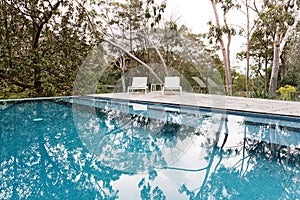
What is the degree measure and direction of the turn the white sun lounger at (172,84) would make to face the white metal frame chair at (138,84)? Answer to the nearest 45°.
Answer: approximately 90° to its right

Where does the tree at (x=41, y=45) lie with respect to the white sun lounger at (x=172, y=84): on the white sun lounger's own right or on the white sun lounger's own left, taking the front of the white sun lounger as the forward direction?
on the white sun lounger's own right

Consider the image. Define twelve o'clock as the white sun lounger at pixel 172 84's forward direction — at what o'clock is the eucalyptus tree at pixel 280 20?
The eucalyptus tree is roughly at 10 o'clock from the white sun lounger.

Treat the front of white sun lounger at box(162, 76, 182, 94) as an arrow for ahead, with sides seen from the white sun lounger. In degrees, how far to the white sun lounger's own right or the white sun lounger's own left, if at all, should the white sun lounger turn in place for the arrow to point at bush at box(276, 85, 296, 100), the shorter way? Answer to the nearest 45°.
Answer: approximately 45° to the white sun lounger's own left

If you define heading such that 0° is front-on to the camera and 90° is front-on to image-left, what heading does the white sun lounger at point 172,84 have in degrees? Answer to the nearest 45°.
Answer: approximately 0°

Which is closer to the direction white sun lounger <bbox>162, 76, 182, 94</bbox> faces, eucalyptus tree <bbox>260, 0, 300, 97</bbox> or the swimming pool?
the swimming pool

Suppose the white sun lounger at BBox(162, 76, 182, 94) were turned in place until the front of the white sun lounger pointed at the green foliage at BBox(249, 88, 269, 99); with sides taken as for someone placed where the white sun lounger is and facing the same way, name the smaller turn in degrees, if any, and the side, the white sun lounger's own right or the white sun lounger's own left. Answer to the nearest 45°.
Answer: approximately 45° to the white sun lounger's own left

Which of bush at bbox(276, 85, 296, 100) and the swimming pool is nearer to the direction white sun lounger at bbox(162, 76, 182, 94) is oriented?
the swimming pool

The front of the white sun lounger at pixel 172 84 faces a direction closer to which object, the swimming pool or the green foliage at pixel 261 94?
the swimming pool

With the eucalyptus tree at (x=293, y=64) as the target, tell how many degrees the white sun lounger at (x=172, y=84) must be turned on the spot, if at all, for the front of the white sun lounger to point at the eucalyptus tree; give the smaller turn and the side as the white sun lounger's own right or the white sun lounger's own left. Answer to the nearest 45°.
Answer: approximately 90° to the white sun lounger's own left

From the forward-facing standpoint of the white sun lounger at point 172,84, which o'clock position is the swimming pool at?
The swimming pool is roughly at 12 o'clock from the white sun lounger.
